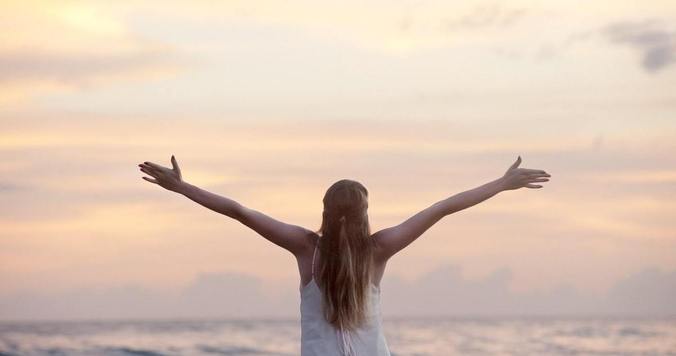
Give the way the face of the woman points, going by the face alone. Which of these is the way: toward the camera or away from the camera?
away from the camera

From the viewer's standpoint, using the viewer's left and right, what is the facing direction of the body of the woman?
facing away from the viewer
